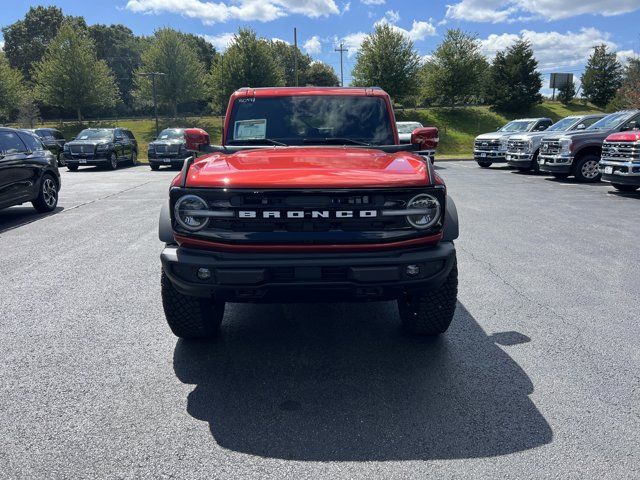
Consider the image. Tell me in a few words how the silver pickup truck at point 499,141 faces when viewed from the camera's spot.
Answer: facing the viewer and to the left of the viewer

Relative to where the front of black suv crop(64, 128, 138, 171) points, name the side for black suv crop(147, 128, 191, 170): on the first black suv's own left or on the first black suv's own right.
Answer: on the first black suv's own left

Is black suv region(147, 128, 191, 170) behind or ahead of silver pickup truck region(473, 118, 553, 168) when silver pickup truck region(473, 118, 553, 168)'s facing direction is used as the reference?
ahead

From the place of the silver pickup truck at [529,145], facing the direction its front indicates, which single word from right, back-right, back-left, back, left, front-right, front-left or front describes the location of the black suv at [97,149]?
front-right

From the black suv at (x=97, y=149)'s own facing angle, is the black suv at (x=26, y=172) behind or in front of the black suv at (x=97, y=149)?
in front

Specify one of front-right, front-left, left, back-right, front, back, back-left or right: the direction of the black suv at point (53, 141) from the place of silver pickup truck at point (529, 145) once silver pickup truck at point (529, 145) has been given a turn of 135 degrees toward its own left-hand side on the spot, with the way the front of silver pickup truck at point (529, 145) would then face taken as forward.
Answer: back

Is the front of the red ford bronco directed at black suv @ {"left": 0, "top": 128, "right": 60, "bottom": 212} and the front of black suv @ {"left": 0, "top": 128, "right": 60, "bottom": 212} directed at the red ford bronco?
no

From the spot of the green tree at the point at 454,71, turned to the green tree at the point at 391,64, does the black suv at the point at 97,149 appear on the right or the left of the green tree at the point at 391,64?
left

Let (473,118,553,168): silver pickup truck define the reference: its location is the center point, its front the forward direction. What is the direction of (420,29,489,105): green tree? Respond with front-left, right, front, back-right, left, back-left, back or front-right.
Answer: back-right

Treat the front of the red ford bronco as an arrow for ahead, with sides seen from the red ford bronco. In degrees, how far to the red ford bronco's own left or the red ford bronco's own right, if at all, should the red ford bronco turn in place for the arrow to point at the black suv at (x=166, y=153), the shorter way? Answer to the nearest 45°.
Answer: approximately 180°

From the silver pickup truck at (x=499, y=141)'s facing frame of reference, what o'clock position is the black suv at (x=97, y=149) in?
The black suv is roughly at 1 o'clock from the silver pickup truck.

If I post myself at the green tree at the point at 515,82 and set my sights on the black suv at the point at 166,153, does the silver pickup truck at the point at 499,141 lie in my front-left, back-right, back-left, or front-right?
front-left

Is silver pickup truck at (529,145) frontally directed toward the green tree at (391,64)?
no

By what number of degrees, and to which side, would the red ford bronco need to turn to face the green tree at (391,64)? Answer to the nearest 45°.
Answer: approximately 180°

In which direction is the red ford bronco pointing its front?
toward the camera
